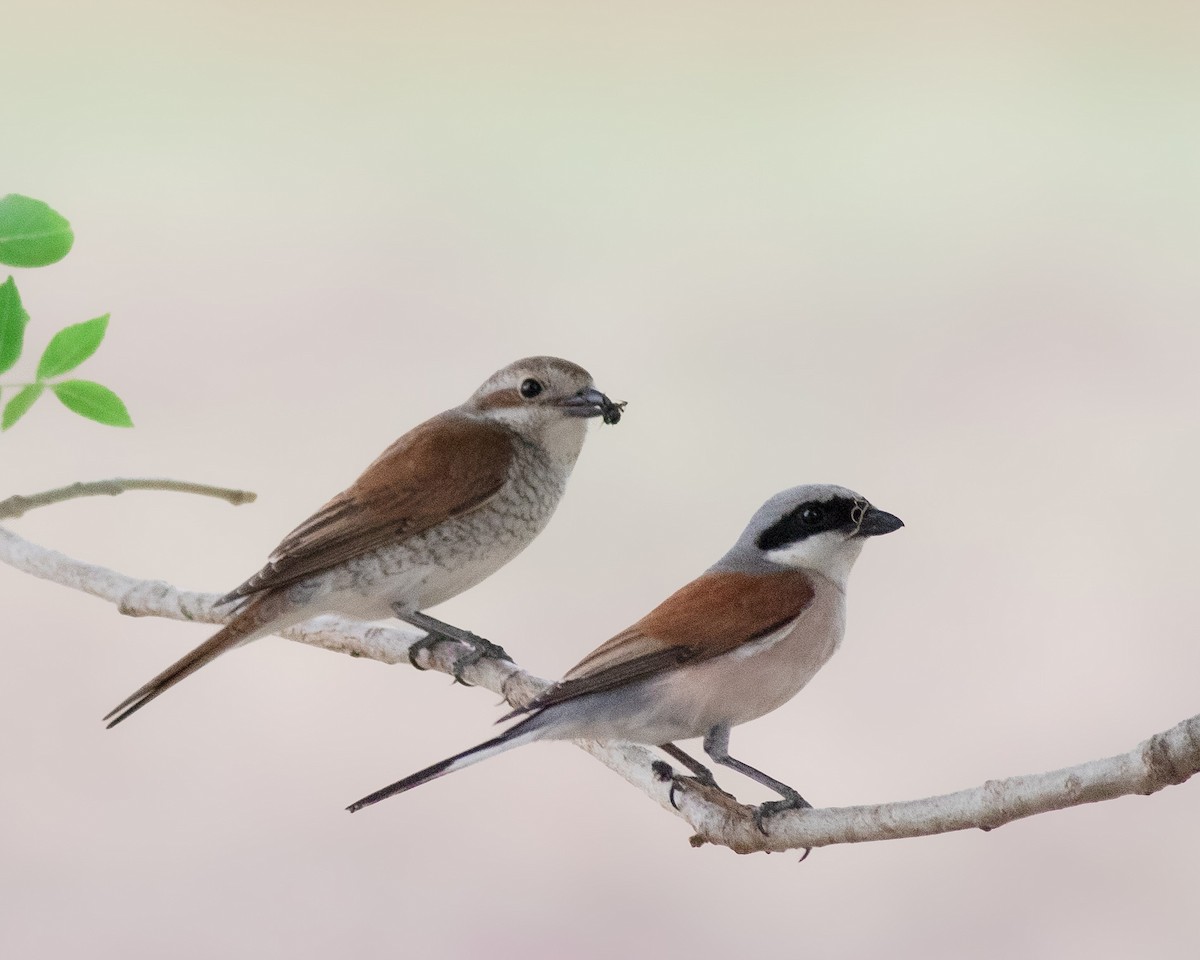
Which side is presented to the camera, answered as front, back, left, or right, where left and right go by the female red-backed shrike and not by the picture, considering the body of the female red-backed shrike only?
right

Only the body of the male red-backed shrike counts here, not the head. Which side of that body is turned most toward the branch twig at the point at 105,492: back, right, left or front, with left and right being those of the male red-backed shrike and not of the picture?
back

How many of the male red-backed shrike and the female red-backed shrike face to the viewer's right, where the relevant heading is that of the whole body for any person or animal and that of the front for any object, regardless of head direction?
2

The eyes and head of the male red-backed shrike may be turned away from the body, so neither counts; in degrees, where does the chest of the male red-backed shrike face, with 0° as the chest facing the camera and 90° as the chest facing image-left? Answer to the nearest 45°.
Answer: approximately 270°
